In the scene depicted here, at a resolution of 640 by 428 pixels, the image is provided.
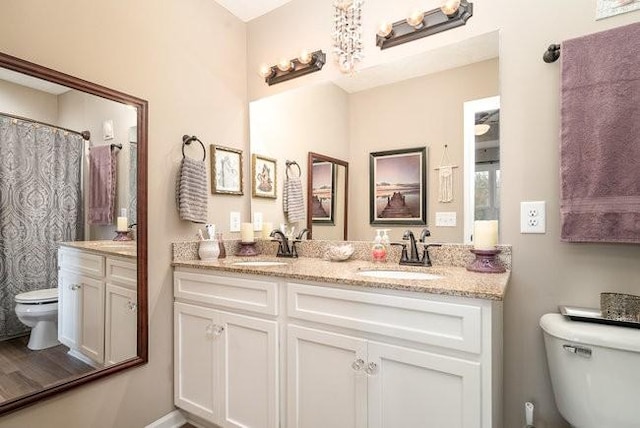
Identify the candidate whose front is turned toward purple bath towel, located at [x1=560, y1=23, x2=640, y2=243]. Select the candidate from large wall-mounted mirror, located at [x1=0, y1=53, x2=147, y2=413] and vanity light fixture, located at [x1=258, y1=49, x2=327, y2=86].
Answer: the large wall-mounted mirror

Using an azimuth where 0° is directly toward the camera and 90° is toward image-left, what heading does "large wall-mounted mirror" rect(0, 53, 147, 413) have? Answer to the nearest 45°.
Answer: approximately 315°

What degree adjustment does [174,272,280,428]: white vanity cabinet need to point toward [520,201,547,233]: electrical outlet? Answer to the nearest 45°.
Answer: approximately 90° to its left

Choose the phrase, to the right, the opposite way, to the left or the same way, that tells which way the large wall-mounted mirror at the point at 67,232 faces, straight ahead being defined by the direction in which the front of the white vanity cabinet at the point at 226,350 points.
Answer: to the left

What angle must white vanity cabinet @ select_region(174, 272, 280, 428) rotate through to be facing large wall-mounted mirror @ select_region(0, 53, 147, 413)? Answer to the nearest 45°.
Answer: approximately 45° to its right
